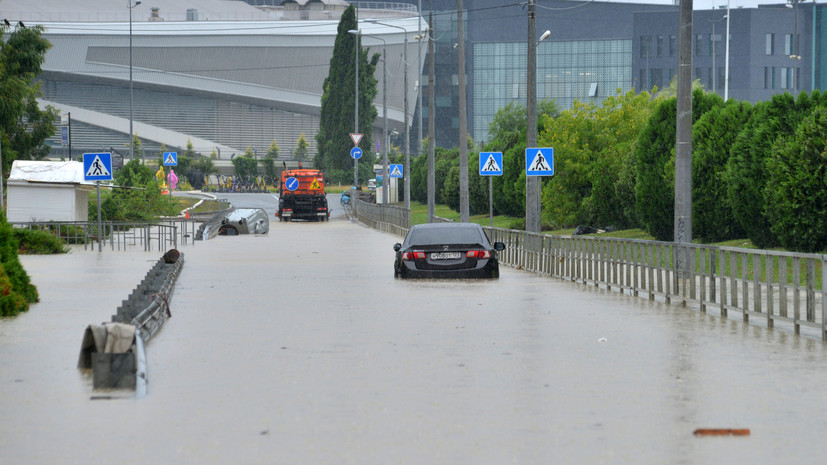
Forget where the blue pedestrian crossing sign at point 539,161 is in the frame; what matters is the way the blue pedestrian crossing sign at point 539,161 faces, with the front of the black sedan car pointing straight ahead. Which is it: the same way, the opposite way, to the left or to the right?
the opposite way

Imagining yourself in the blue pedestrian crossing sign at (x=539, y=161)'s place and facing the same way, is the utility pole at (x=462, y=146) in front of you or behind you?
behind

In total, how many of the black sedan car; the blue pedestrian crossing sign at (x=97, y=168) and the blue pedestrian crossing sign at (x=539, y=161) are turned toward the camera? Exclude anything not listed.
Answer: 2

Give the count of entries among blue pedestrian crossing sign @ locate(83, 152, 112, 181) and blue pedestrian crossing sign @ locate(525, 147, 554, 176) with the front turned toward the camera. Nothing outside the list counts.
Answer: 2

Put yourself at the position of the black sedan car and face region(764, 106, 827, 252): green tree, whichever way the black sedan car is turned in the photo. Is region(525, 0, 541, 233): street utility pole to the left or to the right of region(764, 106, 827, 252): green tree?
left

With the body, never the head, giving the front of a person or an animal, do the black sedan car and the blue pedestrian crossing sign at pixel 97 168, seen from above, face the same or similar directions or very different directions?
very different directions

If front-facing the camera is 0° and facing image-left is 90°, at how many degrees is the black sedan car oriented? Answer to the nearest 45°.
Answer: approximately 180°

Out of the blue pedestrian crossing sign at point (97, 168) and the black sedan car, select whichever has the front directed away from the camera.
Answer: the black sedan car

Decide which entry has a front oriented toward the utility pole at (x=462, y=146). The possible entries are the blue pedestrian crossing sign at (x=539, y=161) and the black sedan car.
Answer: the black sedan car

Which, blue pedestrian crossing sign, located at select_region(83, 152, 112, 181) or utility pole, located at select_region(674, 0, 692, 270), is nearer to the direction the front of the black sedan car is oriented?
the blue pedestrian crossing sign

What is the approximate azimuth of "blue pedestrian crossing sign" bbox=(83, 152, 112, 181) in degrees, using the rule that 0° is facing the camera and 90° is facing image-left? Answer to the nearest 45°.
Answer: approximately 0°

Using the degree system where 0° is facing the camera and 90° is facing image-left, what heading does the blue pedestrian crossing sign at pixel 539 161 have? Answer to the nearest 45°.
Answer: approximately 0°

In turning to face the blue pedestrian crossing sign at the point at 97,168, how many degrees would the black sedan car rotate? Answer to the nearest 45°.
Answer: approximately 45° to its left
